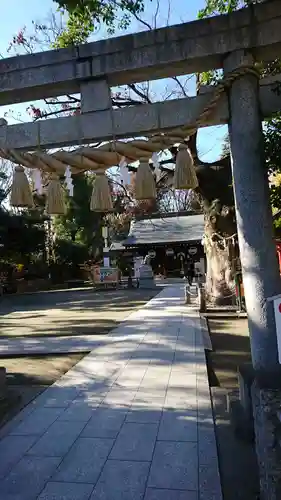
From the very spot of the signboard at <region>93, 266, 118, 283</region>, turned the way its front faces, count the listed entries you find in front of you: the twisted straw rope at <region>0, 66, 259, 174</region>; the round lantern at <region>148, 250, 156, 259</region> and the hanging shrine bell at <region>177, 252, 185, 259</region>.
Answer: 1

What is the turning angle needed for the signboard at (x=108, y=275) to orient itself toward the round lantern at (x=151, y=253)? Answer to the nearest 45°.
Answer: approximately 135° to its left

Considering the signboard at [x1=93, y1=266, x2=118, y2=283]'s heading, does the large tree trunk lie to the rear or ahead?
ahead

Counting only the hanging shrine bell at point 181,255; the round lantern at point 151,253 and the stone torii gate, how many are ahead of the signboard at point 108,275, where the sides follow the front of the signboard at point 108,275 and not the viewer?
1

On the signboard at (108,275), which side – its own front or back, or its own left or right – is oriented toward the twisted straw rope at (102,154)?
front

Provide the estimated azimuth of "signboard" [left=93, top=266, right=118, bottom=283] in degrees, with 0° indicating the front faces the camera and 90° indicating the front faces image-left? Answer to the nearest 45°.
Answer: approximately 0°

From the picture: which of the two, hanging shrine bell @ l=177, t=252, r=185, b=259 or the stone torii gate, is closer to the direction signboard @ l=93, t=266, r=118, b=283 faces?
the stone torii gate

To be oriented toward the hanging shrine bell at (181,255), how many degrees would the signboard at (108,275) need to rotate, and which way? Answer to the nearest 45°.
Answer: approximately 135° to its left

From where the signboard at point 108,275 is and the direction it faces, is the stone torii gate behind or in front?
in front

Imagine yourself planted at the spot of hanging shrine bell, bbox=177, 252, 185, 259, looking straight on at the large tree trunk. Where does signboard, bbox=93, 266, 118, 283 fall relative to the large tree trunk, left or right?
right
